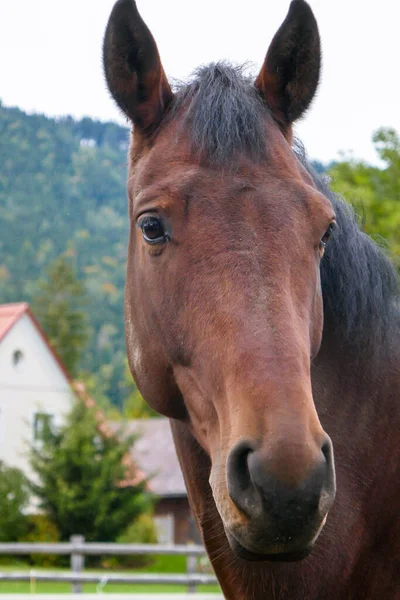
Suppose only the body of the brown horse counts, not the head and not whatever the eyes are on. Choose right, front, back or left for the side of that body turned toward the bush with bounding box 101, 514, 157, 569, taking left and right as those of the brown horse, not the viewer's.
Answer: back

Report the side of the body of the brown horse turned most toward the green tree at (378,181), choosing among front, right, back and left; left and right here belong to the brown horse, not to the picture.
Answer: back

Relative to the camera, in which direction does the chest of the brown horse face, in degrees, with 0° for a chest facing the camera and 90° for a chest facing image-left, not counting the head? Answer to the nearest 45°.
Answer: approximately 0°

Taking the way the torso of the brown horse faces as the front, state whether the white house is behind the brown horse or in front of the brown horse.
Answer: behind
